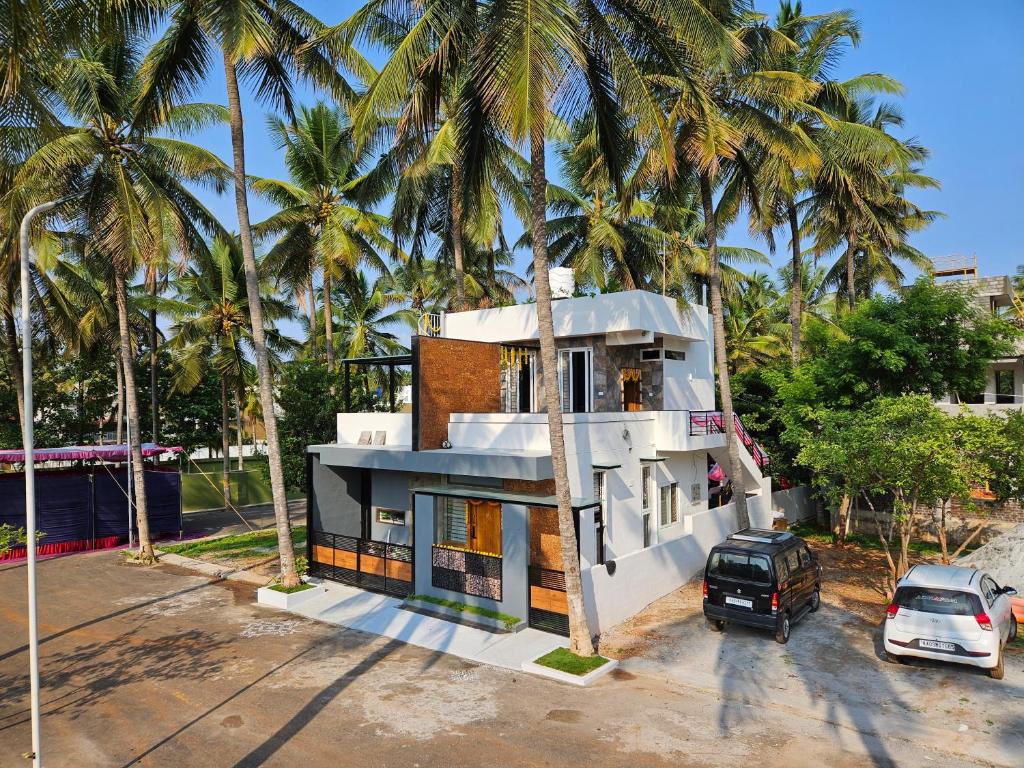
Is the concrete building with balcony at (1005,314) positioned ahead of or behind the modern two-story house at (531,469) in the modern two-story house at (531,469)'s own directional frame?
behind

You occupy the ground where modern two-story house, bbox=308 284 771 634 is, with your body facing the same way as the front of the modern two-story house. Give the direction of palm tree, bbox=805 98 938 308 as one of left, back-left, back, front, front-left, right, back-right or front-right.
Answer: back

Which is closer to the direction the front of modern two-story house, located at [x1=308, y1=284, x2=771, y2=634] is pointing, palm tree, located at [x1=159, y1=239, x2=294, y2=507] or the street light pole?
the street light pole

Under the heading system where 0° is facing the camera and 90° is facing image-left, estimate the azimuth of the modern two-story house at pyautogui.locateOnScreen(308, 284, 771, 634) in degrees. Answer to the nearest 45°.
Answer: approximately 45°

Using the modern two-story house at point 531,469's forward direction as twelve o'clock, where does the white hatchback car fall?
The white hatchback car is roughly at 9 o'clock from the modern two-story house.

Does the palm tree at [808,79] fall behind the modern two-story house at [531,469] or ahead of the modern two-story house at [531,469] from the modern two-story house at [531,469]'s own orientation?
behind
